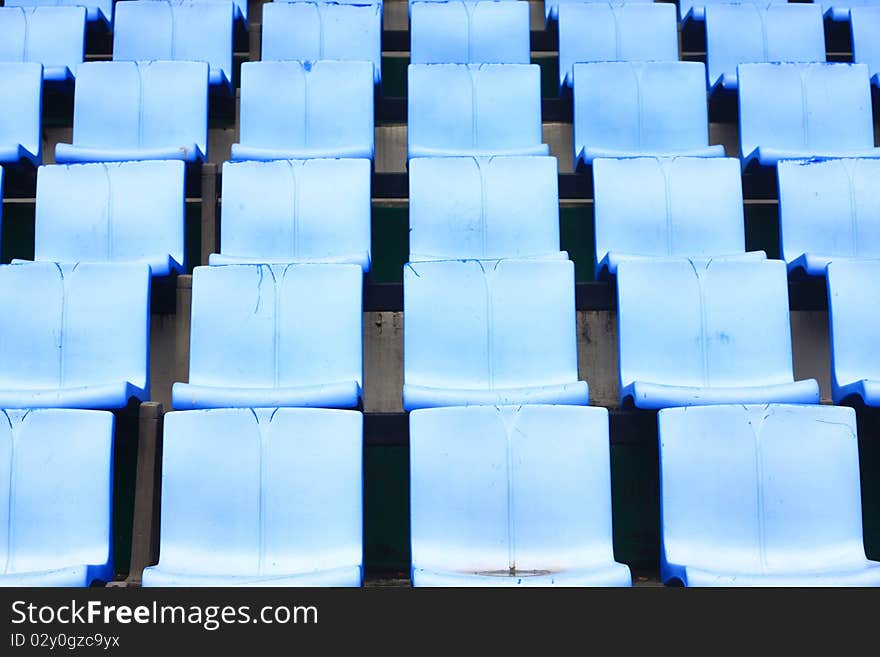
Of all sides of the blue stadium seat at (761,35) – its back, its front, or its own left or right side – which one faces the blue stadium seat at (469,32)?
right

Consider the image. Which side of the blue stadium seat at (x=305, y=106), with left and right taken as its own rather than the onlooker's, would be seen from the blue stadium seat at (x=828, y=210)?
left

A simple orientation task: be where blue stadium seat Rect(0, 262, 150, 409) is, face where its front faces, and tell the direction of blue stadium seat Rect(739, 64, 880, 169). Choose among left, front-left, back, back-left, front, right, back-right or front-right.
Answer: left

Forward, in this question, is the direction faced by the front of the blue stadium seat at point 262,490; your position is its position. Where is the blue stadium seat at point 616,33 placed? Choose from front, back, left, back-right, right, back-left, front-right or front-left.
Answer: back-left

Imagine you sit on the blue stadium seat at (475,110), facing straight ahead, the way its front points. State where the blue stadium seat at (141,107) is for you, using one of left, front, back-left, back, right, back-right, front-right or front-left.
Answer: right

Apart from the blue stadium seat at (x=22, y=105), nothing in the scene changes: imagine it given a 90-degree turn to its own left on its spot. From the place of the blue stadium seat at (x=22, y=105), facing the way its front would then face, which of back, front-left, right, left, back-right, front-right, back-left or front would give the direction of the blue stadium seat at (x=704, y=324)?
front-right

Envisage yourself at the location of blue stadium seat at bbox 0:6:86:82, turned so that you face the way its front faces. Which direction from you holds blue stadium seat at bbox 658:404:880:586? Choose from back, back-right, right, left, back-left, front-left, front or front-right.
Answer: front-left
